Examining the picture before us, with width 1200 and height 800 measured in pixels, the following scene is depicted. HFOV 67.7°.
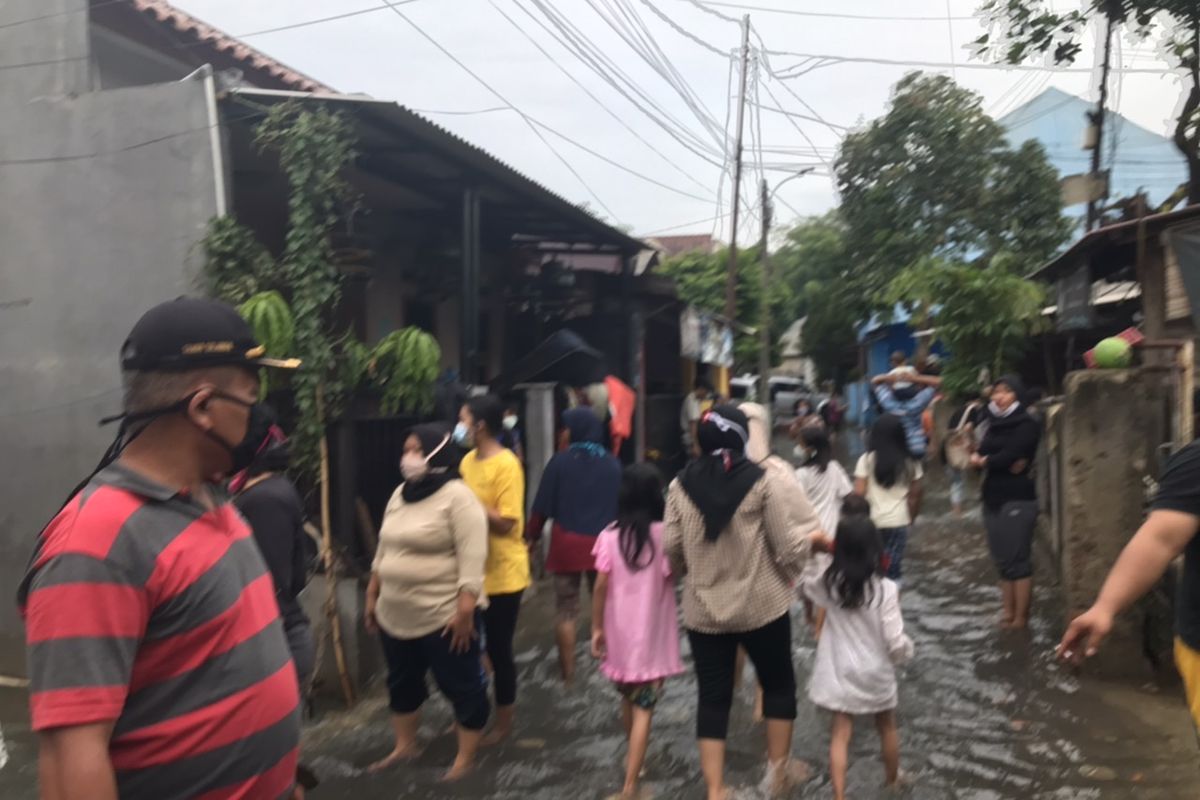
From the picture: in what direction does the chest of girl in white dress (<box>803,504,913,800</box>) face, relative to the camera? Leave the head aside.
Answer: away from the camera

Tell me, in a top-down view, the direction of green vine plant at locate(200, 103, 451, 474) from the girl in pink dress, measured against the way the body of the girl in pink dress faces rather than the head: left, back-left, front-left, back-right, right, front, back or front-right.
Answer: front-left

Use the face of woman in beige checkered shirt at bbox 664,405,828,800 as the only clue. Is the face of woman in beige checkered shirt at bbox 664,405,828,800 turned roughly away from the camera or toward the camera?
away from the camera

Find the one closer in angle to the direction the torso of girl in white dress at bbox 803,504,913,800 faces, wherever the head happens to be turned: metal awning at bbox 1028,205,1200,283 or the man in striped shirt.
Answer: the metal awning

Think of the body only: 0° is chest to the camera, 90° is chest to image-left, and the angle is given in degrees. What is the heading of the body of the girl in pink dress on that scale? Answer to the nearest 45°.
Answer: approximately 180°

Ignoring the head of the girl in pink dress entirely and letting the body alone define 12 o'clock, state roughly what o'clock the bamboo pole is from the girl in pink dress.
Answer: The bamboo pole is roughly at 10 o'clock from the girl in pink dress.

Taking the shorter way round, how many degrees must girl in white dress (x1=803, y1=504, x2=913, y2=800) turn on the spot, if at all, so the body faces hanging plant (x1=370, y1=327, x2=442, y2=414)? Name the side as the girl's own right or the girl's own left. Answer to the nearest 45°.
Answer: approximately 45° to the girl's own left

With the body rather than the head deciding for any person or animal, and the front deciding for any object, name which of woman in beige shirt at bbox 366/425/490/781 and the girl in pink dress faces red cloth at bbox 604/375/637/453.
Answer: the girl in pink dress

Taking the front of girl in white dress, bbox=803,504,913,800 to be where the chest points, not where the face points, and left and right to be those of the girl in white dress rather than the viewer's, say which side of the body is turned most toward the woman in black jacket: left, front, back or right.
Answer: front

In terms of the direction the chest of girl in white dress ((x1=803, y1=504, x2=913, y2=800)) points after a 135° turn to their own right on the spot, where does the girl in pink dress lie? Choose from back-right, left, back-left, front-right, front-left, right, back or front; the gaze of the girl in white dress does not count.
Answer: back-right

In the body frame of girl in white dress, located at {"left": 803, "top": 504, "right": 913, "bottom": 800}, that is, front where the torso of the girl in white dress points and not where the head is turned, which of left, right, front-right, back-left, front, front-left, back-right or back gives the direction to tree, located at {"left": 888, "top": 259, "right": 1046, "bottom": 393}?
front

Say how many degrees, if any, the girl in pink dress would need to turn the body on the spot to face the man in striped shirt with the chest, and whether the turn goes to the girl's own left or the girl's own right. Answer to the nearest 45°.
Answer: approximately 180°

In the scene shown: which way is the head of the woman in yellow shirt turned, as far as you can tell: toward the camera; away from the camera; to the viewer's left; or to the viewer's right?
to the viewer's left

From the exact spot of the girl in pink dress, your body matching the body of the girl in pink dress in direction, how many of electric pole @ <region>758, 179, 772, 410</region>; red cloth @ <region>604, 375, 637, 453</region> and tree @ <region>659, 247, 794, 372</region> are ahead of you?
3

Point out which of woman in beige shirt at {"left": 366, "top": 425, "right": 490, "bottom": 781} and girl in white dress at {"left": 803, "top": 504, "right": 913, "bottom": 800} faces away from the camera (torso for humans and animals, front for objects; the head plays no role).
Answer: the girl in white dress
